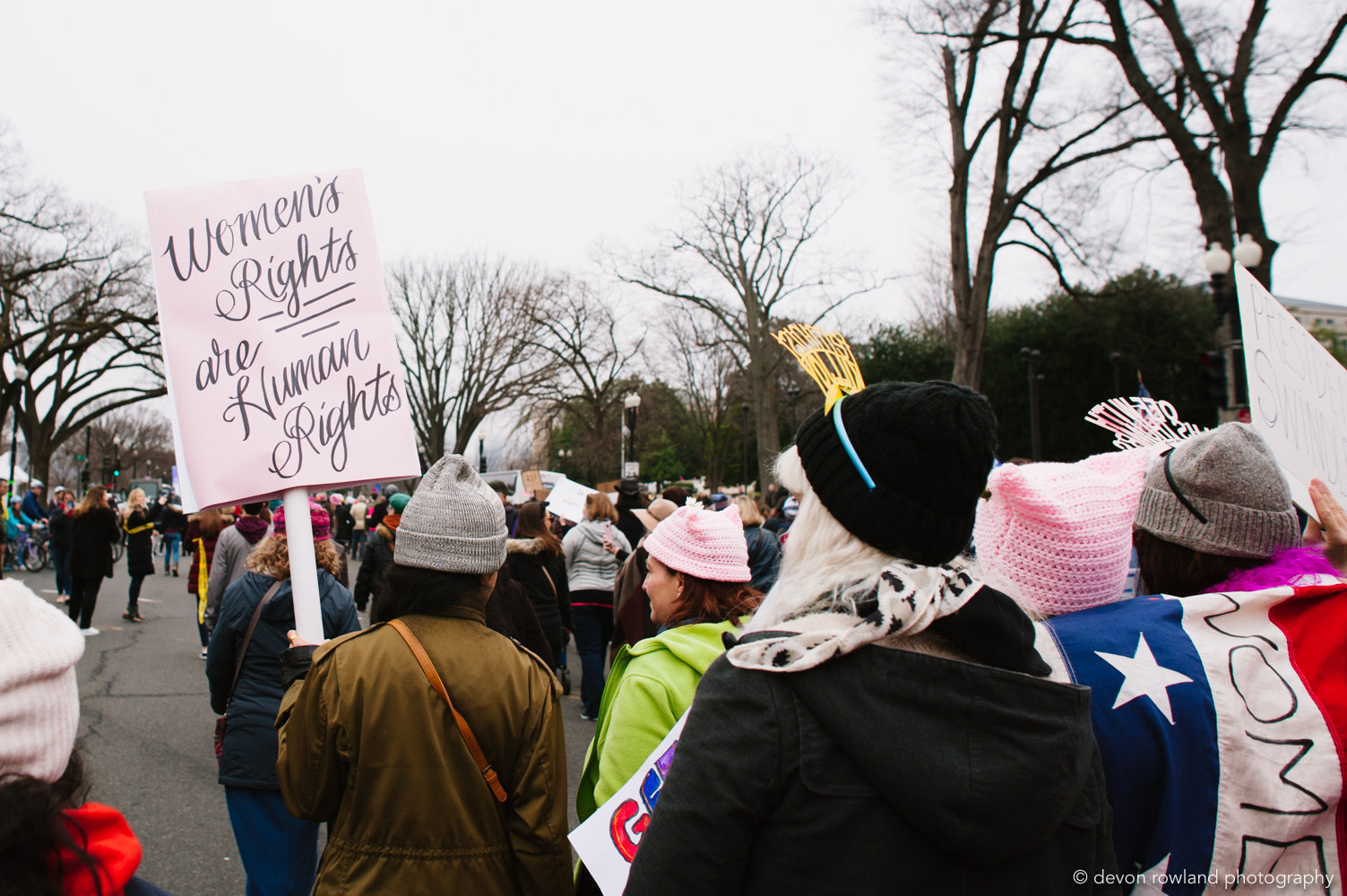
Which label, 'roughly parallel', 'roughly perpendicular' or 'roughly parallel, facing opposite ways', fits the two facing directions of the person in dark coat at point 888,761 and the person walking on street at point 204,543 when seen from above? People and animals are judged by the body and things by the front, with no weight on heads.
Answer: roughly parallel

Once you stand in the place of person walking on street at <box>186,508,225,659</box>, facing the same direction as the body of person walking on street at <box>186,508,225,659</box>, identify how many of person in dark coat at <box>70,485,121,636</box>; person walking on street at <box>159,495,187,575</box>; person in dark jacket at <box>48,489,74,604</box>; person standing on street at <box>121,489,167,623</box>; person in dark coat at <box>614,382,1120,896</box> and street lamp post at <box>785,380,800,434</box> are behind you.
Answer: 1

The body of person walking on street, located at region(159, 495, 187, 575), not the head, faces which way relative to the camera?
away from the camera

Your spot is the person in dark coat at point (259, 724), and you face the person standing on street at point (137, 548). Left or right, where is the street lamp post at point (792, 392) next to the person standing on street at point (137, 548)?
right

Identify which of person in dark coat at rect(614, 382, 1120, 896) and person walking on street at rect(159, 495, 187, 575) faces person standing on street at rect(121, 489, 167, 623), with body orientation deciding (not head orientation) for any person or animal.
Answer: the person in dark coat

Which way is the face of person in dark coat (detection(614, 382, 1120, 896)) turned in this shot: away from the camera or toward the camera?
away from the camera

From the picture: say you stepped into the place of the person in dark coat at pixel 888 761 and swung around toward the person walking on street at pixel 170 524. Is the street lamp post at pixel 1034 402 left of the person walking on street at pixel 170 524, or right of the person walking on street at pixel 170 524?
right

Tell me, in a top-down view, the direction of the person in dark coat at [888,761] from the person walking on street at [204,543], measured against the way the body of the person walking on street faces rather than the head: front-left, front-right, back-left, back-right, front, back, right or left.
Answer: back

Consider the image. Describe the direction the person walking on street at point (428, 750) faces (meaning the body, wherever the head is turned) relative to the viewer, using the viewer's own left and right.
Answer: facing away from the viewer

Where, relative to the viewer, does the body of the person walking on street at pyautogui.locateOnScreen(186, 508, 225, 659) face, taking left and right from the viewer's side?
facing away from the viewer

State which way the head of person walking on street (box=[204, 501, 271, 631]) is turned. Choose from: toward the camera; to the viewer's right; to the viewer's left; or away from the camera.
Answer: away from the camera

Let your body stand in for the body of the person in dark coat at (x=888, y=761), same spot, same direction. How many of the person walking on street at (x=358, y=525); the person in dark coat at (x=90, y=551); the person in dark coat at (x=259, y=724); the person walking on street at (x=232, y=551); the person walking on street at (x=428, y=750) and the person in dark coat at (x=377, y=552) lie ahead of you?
6

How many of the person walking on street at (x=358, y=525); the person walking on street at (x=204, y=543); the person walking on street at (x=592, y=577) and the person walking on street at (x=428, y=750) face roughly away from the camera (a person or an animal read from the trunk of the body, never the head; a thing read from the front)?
4

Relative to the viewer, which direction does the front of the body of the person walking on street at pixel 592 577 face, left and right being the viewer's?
facing away from the viewer
